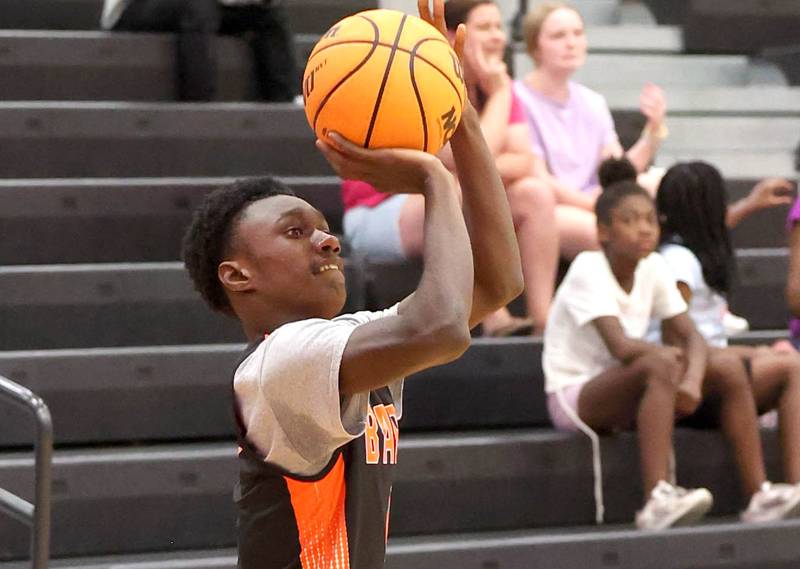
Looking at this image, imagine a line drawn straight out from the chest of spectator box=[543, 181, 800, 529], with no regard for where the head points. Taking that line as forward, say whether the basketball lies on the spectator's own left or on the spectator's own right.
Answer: on the spectator's own right

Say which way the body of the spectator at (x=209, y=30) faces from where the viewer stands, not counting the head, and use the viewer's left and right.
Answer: facing the viewer and to the right of the viewer

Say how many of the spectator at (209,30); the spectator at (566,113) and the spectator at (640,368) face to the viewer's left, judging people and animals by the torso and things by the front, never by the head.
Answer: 0

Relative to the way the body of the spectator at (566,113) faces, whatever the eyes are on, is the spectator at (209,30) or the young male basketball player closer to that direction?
the young male basketball player

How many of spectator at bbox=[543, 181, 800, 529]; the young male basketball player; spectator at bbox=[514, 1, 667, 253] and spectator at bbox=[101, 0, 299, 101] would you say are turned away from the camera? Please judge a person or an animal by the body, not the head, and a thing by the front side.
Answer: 0

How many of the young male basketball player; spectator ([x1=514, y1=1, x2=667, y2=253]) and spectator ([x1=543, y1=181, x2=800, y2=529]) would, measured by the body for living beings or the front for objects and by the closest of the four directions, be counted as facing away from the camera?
0

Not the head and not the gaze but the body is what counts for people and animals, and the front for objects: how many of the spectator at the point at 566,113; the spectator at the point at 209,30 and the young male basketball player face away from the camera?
0

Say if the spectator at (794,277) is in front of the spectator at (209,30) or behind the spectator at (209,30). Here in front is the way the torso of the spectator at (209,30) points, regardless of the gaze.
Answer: in front

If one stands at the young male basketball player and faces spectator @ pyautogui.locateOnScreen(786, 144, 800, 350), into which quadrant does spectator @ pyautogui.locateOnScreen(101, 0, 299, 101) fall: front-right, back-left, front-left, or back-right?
front-left

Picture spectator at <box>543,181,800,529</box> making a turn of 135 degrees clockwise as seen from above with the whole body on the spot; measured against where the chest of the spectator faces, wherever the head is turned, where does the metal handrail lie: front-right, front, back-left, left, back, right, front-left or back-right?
front-left

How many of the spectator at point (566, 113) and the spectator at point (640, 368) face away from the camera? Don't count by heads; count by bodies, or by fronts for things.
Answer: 0

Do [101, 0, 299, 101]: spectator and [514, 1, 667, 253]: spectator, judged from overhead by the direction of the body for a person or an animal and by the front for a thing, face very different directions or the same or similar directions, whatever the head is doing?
same or similar directions
